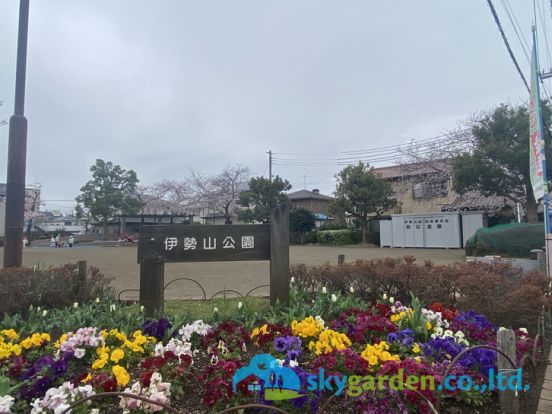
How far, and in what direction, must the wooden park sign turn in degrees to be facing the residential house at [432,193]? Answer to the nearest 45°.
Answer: approximately 135° to its left

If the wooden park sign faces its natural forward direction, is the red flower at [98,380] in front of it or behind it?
in front

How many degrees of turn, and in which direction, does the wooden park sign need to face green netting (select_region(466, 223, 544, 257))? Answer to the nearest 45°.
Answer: approximately 135° to its left

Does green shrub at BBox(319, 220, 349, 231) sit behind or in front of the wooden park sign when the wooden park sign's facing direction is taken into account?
behind

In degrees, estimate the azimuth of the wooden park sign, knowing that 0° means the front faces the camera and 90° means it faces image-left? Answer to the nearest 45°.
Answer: approximately 0°

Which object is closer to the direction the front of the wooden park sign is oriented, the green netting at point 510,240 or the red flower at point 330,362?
the red flower

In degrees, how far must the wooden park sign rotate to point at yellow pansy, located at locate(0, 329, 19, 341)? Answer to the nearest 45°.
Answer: approximately 45° to its right

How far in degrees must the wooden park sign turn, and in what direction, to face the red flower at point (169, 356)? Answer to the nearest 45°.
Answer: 0° — it already faces it

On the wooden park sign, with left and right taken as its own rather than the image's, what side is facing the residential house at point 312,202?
back

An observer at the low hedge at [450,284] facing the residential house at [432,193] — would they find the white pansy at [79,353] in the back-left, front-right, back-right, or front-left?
back-left

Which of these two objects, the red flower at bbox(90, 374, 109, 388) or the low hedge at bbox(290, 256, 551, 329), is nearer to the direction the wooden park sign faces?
the red flower

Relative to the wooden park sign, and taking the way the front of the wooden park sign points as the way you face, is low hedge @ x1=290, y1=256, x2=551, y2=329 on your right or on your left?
on your left

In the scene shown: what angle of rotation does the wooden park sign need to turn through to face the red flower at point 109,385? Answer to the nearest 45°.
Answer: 0° — it already faces it

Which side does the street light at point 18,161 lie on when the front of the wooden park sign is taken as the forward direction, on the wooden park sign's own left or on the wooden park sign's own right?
on the wooden park sign's own right
